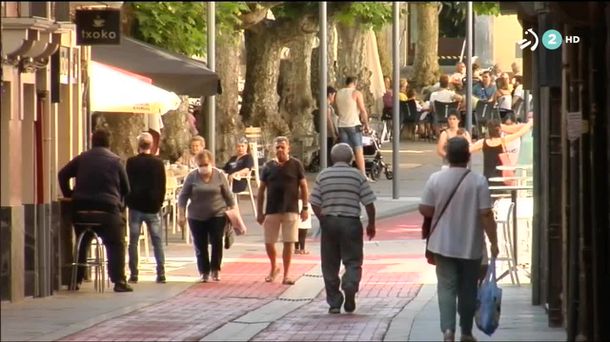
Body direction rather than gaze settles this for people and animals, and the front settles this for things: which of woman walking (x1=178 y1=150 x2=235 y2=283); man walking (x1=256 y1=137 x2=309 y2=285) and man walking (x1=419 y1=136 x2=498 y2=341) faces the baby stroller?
man walking (x1=419 y1=136 x2=498 y2=341)

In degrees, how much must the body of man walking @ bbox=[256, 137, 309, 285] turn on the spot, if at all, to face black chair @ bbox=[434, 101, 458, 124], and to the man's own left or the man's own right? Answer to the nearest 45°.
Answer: approximately 180°

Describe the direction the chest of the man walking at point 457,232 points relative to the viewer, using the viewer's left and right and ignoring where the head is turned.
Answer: facing away from the viewer

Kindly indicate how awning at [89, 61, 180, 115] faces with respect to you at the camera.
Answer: facing to the right of the viewer

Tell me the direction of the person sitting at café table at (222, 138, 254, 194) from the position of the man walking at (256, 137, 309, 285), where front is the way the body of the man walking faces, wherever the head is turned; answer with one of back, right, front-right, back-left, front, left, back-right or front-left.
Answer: back

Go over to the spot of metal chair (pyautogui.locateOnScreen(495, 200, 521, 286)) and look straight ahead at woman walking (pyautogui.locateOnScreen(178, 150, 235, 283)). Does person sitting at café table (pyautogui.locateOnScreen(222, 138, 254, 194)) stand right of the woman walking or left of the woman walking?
right

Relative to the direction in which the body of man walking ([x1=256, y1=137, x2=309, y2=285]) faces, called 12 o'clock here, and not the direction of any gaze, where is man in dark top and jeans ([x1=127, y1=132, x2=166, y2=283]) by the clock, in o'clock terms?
man in dark top and jeans ([x1=127, y1=132, x2=166, y2=283]) is roughly at 3 o'clock from man walking ([x1=256, y1=137, x2=309, y2=285]).

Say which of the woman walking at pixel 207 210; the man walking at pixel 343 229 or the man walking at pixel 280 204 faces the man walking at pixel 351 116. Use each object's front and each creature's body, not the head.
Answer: the man walking at pixel 343 229

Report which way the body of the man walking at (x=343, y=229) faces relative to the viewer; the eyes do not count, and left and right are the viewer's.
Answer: facing away from the viewer

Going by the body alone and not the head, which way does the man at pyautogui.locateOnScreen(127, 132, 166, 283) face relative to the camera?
away from the camera

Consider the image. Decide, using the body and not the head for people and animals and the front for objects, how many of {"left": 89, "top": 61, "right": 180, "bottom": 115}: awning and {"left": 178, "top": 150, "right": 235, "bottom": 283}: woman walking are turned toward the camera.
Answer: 1
